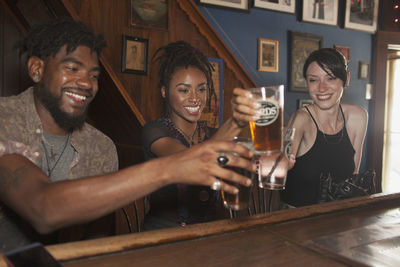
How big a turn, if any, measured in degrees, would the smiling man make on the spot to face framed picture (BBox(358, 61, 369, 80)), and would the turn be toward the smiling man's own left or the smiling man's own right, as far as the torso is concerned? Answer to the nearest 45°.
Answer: approximately 90° to the smiling man's own left

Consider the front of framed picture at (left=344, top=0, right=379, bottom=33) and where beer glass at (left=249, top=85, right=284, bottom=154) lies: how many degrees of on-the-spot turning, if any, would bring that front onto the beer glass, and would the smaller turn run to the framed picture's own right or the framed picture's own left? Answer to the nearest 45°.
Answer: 0° — it already faces it

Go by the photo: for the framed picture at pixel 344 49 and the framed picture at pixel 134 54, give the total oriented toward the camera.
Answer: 2

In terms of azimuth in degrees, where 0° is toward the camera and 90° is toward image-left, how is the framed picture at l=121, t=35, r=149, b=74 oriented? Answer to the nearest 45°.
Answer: approximately 0°

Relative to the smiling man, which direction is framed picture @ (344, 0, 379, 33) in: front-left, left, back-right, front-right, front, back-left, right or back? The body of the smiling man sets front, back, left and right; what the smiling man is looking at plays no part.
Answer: left
